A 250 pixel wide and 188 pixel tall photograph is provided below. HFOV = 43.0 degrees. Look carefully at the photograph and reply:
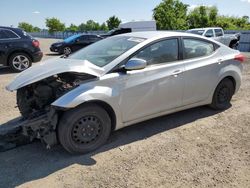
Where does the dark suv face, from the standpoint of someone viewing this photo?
facing to the left of the viewer

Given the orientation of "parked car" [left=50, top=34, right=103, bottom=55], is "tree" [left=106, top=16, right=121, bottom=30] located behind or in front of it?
behind

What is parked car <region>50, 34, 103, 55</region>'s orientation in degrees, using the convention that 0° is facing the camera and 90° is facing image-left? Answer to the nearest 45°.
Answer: approximately 45°

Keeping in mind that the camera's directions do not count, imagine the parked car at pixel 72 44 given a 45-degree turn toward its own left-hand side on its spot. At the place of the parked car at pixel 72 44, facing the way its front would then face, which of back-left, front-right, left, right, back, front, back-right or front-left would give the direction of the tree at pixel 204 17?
back-left

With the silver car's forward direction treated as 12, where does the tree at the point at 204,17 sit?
The tree is roughly at 5 o'clock from the silver car.

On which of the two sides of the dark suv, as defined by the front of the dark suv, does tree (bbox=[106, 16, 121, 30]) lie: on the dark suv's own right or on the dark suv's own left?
on the dark suv's own right
